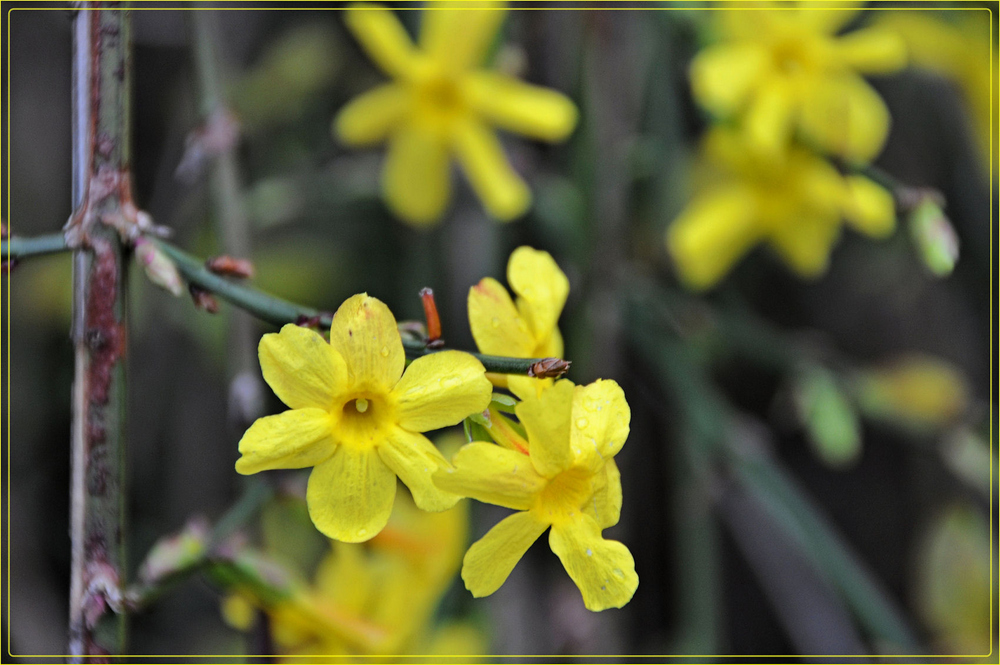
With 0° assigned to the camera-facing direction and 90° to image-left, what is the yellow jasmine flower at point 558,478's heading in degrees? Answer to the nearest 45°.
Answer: approximately 0°

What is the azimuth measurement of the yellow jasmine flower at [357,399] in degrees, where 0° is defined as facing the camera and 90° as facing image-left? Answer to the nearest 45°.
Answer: approximately 0°

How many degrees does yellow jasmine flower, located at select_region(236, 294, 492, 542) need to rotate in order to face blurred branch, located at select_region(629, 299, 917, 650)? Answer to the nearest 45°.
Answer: approximately 135° to its left
